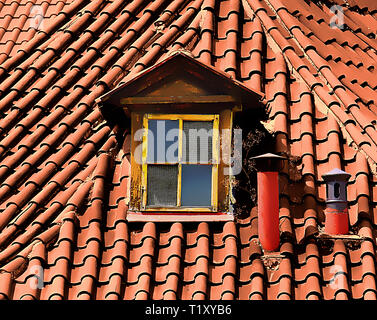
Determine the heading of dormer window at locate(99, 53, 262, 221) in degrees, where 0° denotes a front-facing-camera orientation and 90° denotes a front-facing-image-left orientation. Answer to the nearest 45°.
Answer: approximately 0°

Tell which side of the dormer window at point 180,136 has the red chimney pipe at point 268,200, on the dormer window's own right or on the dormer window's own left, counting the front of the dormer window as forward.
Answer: on the dormer window's own left
